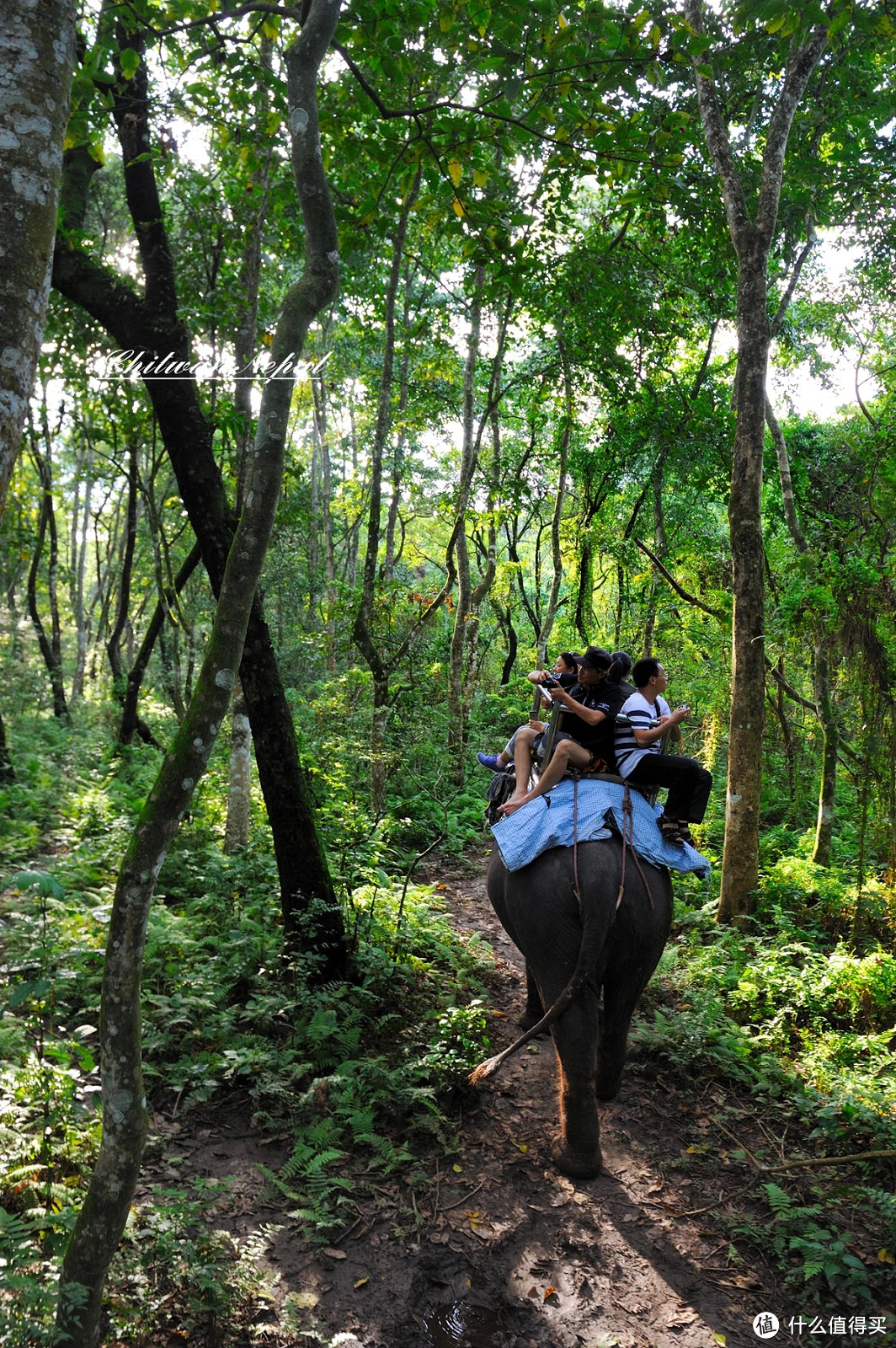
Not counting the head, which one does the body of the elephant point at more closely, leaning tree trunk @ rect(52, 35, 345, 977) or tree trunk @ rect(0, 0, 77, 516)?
the leaning tree trunk

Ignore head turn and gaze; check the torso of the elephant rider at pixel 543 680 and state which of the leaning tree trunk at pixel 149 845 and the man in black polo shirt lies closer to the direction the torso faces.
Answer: the leaning tree trunk

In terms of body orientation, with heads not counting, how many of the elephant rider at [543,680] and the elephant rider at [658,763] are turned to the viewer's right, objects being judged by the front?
1

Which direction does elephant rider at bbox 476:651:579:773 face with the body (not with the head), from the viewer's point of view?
to the viewer's left

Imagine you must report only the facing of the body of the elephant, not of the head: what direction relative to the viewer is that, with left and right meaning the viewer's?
facing away from the viewer

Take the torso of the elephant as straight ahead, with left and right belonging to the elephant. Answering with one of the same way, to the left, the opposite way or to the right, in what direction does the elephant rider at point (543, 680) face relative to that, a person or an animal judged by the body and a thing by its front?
to the left

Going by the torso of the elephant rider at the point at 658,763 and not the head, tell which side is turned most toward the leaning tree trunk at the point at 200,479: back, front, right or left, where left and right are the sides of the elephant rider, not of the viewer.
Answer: back

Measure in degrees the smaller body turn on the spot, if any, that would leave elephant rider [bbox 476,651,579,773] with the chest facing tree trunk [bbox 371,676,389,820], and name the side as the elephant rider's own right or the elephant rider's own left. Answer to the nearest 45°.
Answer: approximately 45° to the elephant rider's own right

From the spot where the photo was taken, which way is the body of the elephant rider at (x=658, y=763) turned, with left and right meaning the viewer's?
facing to the right of the viewer

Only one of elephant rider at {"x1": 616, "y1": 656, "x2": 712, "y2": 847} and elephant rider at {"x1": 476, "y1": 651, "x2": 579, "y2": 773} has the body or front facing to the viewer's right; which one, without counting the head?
elephant rider at {"x1": 616, "y1": 656, "x2": 712, "y2": 847}

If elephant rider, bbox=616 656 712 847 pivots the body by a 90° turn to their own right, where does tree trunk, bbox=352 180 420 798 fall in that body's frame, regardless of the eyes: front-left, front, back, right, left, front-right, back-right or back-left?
back-right

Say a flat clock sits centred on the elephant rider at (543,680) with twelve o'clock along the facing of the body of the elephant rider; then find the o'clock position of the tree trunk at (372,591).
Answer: The tree trunk is roughly at 2 o'clock from the elephant rider.

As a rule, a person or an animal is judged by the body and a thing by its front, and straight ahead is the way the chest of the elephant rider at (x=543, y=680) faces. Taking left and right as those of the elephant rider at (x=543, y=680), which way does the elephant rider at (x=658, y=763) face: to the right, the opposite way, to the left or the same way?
the opposite way

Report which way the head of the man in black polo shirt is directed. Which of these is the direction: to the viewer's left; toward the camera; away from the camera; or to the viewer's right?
to the viewer's left

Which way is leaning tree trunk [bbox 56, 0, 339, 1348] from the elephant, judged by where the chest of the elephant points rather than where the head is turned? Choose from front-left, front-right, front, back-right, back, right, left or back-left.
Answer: back-left
